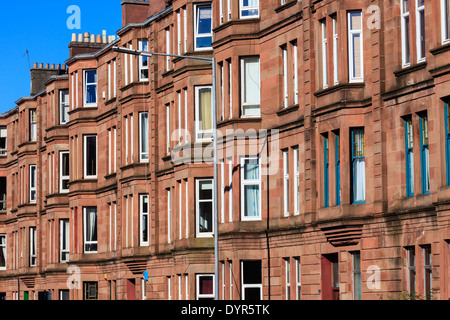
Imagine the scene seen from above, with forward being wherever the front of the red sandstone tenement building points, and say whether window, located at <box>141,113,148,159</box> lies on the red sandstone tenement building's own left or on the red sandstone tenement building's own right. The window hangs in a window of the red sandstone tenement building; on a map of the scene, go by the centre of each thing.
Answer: on the red sandstone tenement building's own right

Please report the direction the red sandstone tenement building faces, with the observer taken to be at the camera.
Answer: facing the viewer and to the left of the viewer
